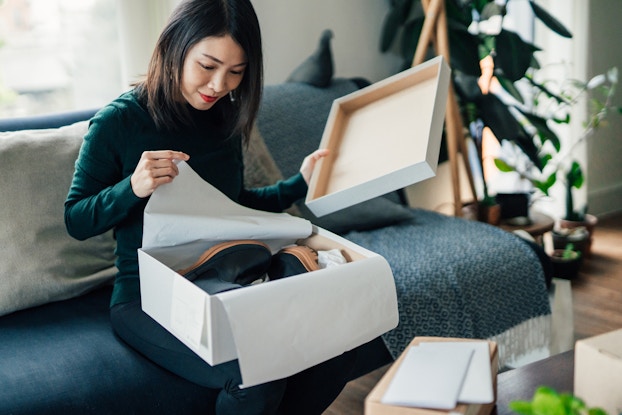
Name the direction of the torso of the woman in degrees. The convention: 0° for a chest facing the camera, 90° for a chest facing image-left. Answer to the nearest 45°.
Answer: approximately 315°

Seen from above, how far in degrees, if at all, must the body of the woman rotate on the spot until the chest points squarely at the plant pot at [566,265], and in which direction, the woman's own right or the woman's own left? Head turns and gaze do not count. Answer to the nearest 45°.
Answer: approximately 90° to the woman's own left

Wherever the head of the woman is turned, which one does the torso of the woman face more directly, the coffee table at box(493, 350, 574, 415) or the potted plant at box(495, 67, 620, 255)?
the coffee table

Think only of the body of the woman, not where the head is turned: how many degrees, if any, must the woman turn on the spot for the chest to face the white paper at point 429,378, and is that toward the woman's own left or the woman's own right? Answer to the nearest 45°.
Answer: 0° — they already face it

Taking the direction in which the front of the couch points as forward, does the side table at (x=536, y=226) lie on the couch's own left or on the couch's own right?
on the couch's own left

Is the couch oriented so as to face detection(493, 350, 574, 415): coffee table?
yes

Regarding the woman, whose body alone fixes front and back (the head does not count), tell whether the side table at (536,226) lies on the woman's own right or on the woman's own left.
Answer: on the woman's own left

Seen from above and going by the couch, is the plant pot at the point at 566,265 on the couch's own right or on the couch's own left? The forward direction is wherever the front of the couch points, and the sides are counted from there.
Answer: on the couch's own left
